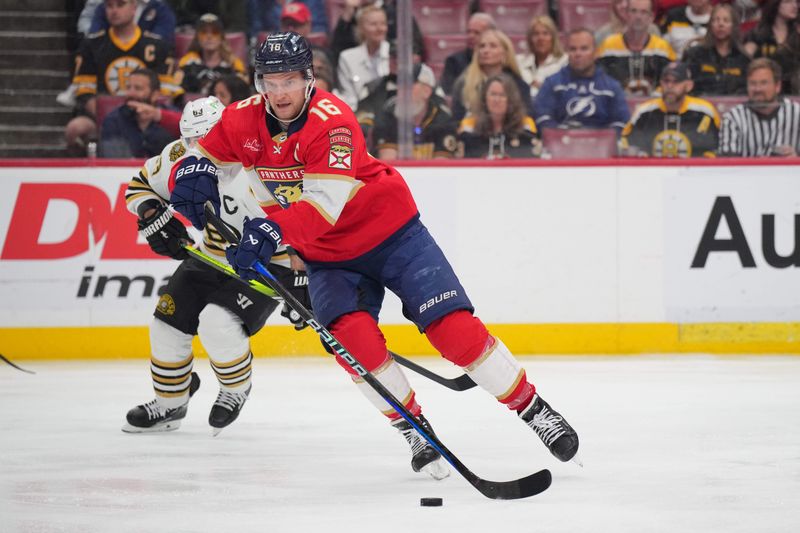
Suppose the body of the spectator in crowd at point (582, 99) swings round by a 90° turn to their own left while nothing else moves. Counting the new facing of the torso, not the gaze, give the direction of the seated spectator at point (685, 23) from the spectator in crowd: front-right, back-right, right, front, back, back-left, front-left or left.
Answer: front-left

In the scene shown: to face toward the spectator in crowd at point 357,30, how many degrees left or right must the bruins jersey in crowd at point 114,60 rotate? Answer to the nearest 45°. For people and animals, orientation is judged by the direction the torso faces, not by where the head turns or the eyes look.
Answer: approximately 90° to its left

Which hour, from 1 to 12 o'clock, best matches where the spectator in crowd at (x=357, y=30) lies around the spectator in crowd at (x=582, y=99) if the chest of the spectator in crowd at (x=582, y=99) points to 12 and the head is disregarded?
the spectator in crowd at (x=357, y=30) is roughly at 3 o'clock from the spectator in crowd at (x=582, y=99).

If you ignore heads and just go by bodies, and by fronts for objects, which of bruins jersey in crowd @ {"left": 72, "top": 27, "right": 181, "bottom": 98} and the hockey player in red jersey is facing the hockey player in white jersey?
the bruins jersey in crowd

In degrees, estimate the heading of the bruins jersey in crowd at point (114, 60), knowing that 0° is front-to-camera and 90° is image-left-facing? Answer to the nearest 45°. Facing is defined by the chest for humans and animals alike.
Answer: approximately 0°

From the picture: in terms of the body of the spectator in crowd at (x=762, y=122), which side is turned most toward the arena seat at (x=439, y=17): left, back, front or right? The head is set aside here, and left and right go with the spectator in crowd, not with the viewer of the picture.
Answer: right

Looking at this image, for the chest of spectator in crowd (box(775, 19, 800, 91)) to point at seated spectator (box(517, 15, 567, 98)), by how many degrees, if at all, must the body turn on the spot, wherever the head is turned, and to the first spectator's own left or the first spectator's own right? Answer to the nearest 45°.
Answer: approximately 90° to the first spectator's own right

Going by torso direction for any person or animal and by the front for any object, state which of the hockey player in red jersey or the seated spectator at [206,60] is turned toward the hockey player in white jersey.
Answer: the seated spectator

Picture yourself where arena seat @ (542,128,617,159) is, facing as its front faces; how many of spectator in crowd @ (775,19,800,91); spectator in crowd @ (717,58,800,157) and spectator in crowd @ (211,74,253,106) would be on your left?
2
